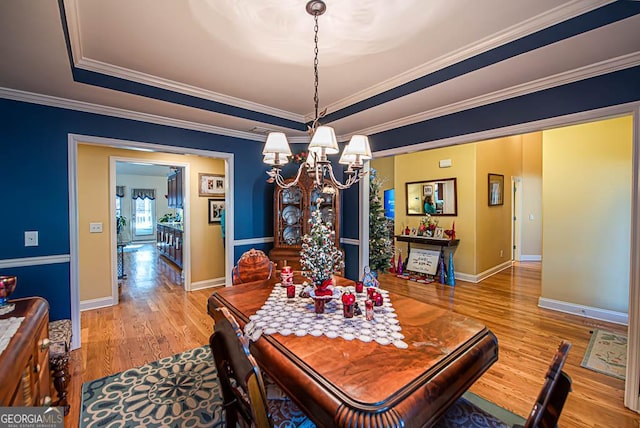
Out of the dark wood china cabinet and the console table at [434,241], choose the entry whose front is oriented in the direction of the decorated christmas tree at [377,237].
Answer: the console table

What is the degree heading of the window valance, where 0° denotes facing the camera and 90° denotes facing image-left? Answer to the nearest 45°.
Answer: approximately 0°

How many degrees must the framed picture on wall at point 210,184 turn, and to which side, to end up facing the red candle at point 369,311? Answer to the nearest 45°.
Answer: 0° — it already faces it

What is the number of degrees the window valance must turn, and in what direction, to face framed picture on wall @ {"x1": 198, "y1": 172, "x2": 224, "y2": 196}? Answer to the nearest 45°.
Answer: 0° — it already faces it

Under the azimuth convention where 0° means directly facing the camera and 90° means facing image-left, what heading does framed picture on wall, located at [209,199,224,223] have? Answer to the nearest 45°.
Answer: approximately 0°

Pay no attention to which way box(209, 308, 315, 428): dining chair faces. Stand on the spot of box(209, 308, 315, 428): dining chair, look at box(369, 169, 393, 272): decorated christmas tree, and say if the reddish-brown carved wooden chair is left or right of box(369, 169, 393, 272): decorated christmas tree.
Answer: left
